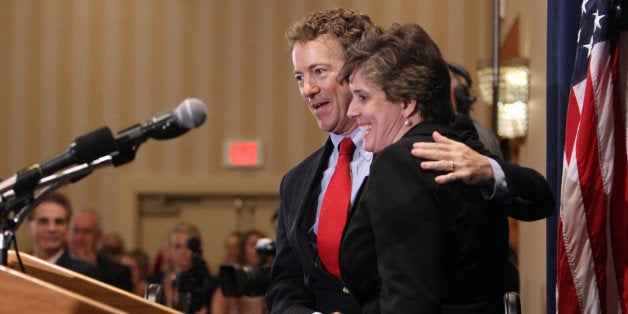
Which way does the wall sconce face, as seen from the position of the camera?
facing the viewer

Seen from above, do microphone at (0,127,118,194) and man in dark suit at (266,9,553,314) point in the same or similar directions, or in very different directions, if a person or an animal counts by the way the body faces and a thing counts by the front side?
very different directions

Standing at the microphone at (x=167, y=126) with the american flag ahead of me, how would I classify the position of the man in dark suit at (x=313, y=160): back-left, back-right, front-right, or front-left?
front-left

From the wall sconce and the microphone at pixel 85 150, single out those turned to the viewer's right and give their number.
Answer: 1

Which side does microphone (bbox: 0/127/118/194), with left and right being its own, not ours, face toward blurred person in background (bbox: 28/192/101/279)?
left

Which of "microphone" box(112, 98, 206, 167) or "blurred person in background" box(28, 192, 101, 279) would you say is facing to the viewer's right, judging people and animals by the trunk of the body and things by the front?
the microphone

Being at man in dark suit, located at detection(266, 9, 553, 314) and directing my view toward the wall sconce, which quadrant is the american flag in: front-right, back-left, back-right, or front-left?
front-right

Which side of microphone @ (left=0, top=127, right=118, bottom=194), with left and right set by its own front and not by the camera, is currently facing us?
right

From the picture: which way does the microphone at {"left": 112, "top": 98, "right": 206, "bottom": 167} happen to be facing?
to the viewer's right

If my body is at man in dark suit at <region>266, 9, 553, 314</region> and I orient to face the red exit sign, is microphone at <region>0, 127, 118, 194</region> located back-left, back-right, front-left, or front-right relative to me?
back-left

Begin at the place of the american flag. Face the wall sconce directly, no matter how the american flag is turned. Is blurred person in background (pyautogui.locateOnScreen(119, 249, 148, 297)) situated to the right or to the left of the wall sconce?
left

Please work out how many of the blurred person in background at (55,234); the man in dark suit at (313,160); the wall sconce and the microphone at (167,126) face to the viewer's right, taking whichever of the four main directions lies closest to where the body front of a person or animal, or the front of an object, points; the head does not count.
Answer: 1

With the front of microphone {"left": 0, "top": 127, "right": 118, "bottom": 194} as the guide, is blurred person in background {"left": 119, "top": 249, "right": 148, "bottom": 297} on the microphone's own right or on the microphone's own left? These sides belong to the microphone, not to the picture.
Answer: on the microphone's own left

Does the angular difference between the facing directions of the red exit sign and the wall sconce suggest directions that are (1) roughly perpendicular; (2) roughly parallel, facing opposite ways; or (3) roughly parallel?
roughly parallel

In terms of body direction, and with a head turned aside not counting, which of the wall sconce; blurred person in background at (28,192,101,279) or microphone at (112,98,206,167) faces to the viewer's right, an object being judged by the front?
the microphone

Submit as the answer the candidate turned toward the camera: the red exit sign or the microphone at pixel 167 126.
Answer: the red exit sign

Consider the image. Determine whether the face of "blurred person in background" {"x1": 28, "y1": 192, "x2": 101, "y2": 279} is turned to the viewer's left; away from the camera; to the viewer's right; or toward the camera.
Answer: toward the camera
